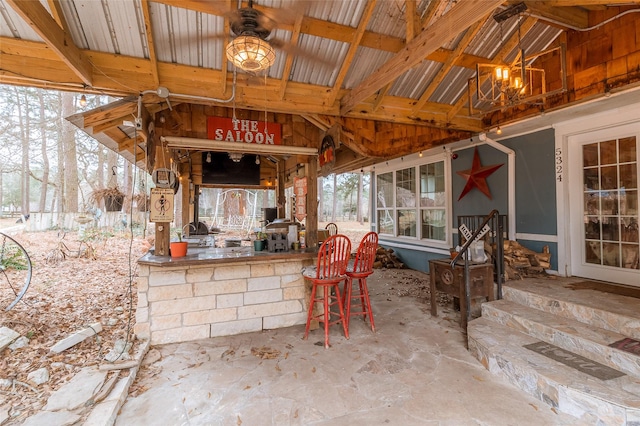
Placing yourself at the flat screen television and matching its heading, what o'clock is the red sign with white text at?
The red sign with white text is roughly at 12 o'clock from the flat screen television.

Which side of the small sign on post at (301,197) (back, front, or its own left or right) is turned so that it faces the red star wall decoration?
left

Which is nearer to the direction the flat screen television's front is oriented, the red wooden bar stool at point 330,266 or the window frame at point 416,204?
the red wooden bar stool

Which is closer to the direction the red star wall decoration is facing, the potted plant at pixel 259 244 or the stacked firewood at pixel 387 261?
the potted plant

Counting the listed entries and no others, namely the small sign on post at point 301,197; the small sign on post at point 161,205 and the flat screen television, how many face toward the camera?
3

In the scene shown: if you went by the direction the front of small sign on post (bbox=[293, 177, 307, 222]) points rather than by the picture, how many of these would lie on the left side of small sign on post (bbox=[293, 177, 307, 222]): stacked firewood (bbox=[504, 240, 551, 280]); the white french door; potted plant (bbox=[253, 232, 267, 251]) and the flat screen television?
2

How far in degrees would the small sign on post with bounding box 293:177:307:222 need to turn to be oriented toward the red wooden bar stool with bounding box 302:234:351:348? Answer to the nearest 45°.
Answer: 0° — it already faces it

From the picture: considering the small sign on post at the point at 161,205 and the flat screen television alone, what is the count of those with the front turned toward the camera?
2

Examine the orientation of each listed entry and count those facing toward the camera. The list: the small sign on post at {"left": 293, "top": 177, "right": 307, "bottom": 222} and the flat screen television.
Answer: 2

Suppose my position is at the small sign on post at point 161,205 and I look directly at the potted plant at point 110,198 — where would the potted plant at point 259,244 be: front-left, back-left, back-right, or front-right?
back-right

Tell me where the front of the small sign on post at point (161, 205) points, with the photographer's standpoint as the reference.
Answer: facing the viewer

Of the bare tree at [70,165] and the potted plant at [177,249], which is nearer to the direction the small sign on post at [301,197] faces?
the potted plant

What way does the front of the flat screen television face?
toward the camera
